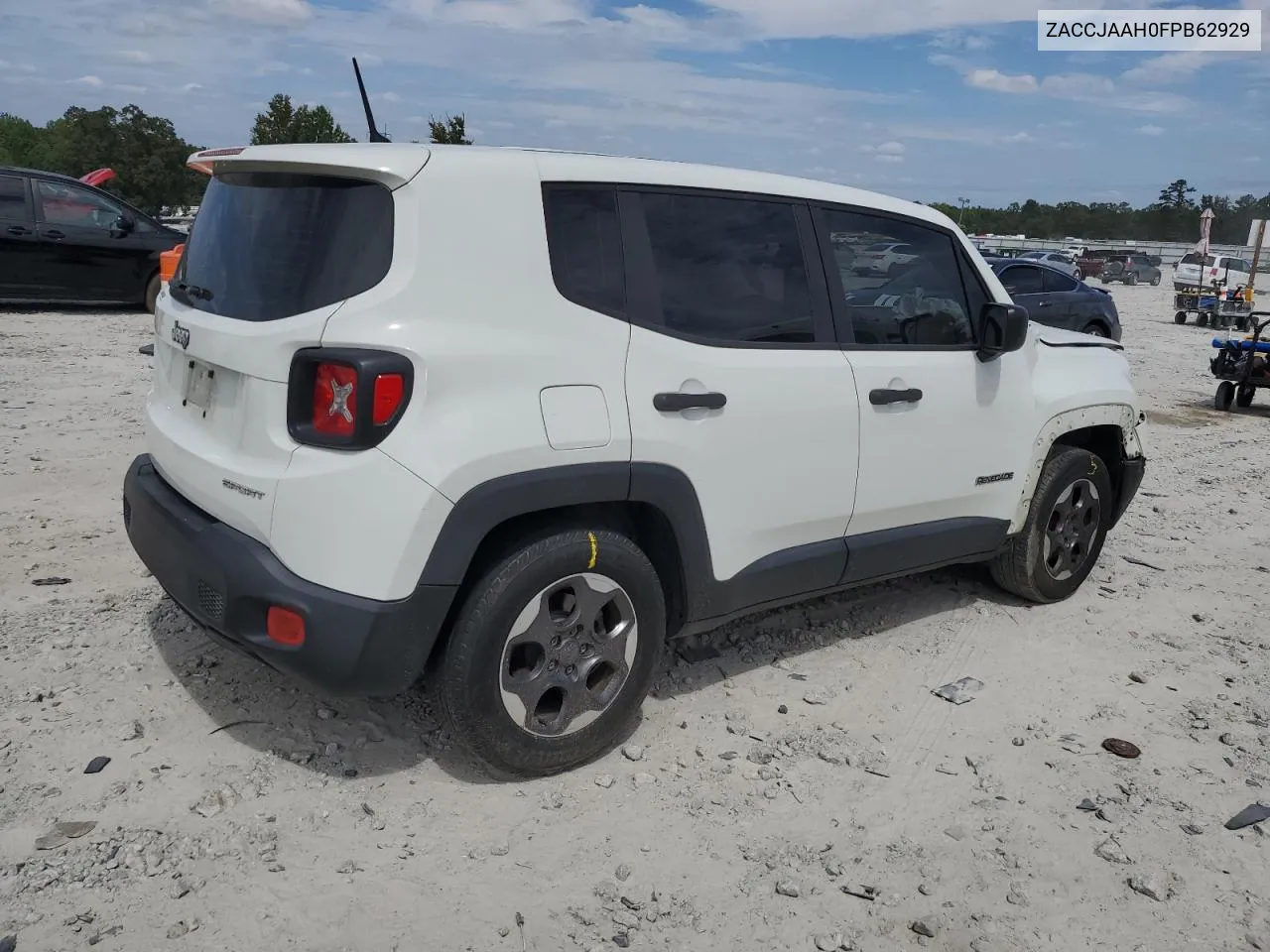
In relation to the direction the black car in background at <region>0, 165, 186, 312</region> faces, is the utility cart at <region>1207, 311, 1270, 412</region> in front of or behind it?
in front

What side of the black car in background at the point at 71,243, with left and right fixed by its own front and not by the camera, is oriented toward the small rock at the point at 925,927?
right

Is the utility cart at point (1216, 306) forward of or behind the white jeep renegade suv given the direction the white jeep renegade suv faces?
forward

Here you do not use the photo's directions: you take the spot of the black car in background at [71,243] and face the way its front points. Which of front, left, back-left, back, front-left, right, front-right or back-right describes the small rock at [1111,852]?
right

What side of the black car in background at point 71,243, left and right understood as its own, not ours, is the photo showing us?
right

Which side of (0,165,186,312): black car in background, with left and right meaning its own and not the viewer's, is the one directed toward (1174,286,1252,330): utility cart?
front

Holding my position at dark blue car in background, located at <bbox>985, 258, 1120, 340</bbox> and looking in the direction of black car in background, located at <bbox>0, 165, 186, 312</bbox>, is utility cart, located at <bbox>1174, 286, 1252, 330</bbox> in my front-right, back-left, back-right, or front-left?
back-right

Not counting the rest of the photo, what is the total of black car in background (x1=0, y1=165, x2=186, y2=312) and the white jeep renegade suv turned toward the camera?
0

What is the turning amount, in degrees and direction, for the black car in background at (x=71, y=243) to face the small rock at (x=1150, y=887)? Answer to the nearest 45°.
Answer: approximately 90° to its right

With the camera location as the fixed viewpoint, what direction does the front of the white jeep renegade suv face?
facing away from the viewer and to the right of the viewer
